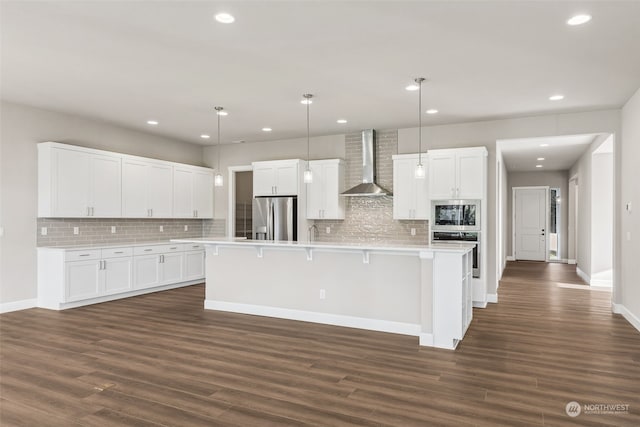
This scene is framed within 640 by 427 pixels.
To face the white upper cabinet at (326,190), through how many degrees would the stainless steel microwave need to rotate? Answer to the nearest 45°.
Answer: approximately 90° to its right

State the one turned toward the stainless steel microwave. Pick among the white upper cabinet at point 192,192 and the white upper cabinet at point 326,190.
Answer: the white upper cabinet at point 192,192

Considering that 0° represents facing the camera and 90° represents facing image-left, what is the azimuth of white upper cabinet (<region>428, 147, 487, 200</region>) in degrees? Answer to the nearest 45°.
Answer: approximately 0°

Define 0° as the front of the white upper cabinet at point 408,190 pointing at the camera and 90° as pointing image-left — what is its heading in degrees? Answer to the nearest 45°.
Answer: approximately 0°

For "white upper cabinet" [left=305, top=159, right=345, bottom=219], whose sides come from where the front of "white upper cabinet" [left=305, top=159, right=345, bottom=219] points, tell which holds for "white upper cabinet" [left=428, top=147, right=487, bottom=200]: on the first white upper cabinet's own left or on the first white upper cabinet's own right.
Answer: on the first white upper cabinet's own left

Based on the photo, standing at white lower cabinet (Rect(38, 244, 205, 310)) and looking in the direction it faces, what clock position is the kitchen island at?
The kitchen island is roughly at 12 o'clock from the white lower cabinet.

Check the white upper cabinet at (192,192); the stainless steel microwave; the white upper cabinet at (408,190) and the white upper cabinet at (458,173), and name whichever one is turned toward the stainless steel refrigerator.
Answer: the white upper cabinet at (192,192)

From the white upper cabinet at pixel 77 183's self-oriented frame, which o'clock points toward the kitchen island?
The kitchen island is roughly at 12 o'clock from the white upper cabinet.

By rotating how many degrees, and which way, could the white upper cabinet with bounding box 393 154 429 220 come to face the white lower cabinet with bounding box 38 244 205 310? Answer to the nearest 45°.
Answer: approximately 90° to its right

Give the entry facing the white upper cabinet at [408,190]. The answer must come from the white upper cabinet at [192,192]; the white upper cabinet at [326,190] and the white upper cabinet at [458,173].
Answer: the white upper cabinet at [192,192]

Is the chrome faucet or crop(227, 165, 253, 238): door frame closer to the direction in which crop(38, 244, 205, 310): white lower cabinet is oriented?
the chrome faucet

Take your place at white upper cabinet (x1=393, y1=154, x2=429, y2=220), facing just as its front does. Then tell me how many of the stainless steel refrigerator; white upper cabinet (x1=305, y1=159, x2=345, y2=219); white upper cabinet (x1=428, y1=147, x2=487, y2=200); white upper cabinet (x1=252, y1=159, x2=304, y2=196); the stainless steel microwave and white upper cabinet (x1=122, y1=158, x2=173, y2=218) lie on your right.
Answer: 4

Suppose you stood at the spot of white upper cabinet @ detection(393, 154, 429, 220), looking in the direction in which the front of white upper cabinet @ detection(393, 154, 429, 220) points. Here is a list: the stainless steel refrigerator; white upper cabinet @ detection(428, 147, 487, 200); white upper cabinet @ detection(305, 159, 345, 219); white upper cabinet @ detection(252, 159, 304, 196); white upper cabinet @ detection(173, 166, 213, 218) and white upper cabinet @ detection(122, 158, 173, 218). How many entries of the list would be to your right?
5

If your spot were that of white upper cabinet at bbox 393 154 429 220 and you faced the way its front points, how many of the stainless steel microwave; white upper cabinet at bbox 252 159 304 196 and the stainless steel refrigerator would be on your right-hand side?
2
